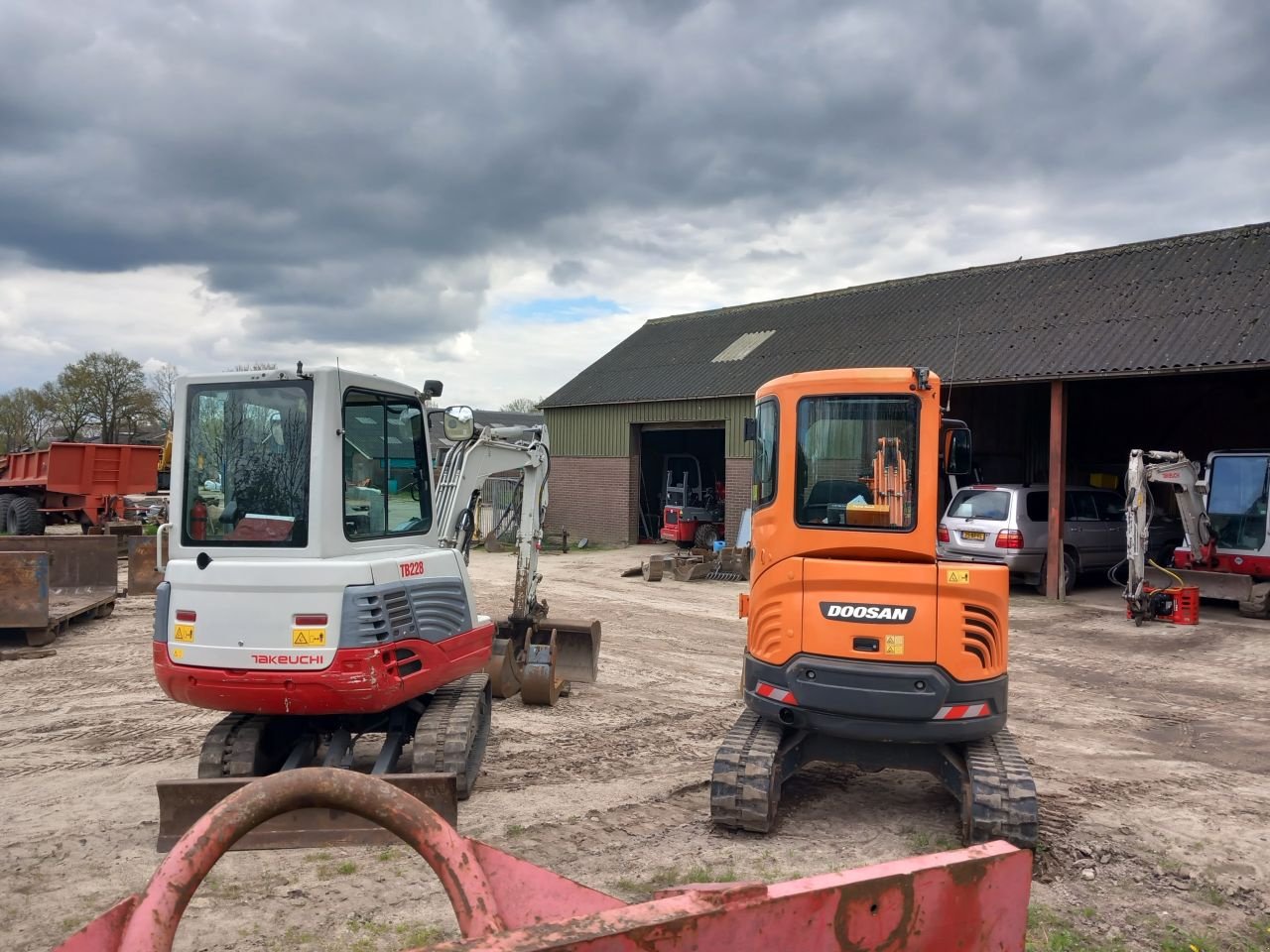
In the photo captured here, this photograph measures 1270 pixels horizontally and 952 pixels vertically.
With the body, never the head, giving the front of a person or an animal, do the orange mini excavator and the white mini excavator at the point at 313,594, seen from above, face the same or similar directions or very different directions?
same or similar directions

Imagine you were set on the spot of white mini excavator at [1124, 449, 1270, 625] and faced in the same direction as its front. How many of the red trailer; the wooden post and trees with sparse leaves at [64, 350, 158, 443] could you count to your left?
0

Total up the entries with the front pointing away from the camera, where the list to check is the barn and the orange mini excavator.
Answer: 1

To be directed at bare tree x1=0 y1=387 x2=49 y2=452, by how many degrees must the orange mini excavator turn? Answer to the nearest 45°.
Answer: approximately 45° to its left

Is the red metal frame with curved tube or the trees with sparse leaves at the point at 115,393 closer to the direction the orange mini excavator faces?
the trees with sparse leaves

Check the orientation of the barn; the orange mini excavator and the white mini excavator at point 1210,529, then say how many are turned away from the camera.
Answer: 1

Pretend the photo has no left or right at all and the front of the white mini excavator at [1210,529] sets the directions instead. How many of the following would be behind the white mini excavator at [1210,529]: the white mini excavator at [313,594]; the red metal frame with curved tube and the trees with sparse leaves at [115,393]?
0

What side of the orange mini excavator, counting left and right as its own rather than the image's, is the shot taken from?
back

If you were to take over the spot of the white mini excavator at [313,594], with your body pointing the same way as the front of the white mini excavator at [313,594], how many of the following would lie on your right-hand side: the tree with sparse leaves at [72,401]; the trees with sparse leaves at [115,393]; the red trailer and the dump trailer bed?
0

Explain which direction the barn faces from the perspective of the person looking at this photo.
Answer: facing the viewer and to the left of the viewer

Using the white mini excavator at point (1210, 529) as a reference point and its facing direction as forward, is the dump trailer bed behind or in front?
in front

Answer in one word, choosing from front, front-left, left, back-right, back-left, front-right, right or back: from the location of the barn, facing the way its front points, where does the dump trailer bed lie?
front

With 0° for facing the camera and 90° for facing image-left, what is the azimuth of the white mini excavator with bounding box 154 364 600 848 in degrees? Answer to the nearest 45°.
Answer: approximately 225°

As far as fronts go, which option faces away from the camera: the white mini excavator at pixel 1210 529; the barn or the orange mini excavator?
the orange mini excavator

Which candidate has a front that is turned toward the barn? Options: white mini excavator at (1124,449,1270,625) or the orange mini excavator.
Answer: the orange mini excavator

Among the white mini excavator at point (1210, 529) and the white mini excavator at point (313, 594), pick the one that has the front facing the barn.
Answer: the white mini excavator at point (313, 594)

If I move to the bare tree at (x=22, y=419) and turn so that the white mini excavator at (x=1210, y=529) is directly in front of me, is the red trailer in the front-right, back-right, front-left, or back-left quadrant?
front-right

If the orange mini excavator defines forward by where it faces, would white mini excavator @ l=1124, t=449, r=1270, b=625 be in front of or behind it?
in front

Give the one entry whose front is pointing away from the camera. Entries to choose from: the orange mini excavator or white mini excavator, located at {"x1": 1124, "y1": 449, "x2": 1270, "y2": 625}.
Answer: the orange mini excavator

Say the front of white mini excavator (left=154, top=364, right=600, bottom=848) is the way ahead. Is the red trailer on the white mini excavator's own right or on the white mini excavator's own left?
on the white mini excavator's own left

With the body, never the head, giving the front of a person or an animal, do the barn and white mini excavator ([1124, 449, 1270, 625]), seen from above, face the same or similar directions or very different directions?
same or similar directions

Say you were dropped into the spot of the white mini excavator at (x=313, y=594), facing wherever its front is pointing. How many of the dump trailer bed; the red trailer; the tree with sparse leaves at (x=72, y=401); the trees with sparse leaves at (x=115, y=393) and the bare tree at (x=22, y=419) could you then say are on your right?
0

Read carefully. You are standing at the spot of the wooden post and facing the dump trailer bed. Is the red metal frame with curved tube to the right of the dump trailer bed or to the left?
left
